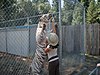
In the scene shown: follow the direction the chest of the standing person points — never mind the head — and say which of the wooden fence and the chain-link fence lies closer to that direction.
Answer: the chain-link fence
